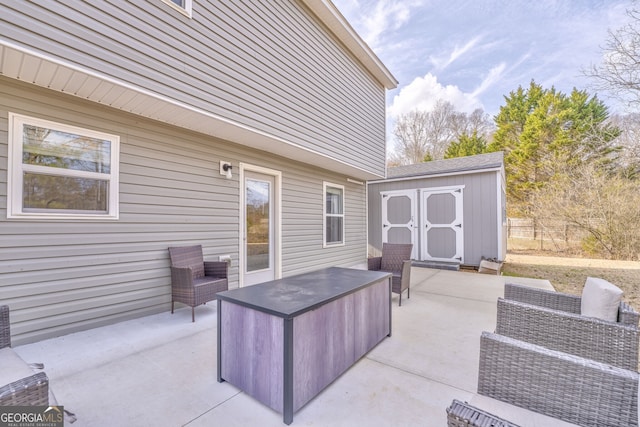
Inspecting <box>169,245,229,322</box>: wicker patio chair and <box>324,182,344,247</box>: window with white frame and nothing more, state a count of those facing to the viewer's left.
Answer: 0

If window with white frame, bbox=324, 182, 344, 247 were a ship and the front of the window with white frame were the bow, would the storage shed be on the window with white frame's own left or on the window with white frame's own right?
on the window with white frame's own left

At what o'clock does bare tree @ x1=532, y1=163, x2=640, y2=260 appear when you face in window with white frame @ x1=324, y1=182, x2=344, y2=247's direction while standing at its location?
The bare tree is roughly at 10 o'clock from the window with white frame.

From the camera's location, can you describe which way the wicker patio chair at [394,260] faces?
facing the viewer and to the left of the viewer

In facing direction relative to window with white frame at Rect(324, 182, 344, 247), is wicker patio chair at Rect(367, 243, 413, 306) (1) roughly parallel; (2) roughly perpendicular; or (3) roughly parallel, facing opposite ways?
roughly perpendicular

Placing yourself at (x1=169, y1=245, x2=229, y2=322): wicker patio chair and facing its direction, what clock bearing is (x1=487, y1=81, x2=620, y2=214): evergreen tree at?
The evergreen tree is roughly at 10 o'clock from the wicker patio chair.

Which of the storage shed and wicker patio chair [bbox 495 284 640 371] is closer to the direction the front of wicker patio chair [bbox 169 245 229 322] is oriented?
the wicker patio chair

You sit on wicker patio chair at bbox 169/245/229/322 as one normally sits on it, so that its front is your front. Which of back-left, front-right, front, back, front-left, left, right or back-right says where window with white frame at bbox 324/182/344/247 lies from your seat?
left

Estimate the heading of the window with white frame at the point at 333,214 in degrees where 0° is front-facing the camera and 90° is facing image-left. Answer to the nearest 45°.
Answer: approximately 315°

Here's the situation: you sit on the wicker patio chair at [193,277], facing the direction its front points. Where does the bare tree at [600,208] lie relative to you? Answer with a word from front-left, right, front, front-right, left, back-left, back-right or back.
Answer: front-left

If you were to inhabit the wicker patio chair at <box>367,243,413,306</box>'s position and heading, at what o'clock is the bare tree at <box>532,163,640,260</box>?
The bare tree is roughly at 6 o'clock from the wicker patio chair.

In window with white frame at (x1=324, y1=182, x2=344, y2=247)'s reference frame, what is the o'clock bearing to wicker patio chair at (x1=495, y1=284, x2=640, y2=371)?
The wicker patio chair is roughly at 1 o'clock from the window with white frame.

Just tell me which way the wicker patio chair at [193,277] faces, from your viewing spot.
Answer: facing the viewer and to the right of the viewer
